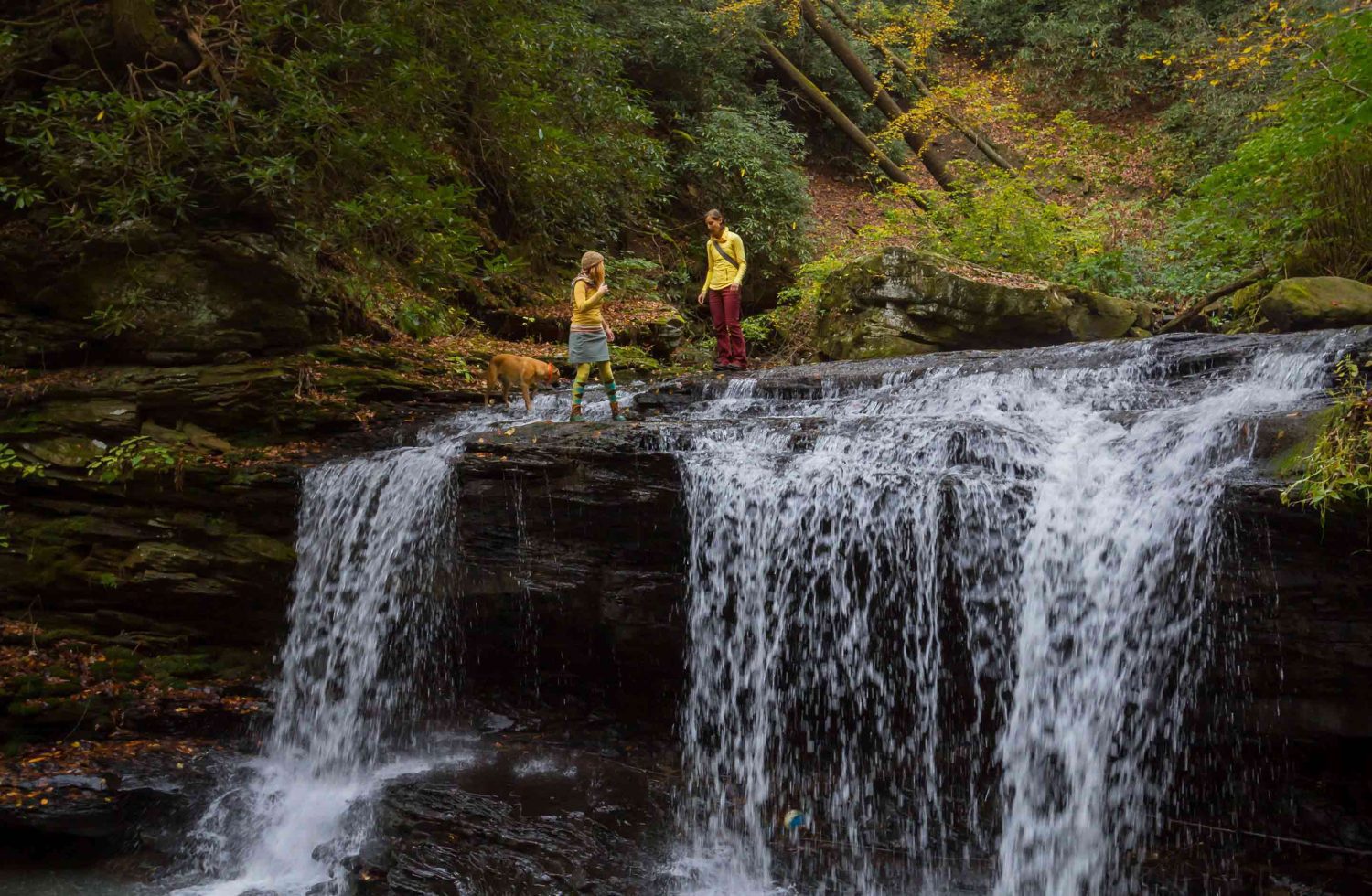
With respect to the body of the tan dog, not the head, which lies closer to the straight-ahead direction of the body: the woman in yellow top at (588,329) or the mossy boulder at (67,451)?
the woman in yellow top

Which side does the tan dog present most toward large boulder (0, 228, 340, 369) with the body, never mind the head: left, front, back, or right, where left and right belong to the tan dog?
back

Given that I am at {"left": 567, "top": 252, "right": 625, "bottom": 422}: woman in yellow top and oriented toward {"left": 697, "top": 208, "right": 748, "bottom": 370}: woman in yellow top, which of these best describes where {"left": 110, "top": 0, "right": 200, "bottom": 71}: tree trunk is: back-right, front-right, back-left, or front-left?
back-left

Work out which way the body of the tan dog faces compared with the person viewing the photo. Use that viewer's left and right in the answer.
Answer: facing to the right of the viewer

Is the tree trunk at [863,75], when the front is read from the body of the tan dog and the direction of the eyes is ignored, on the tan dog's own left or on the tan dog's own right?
on the tan dog's own left

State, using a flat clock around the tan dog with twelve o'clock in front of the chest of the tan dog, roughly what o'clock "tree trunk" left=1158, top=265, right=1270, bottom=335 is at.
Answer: The tree trunk is roughly at 12 o'clock from the tan dog.

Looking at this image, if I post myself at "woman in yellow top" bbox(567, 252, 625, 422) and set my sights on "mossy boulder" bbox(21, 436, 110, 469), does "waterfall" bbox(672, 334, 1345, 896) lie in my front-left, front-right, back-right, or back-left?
back-left

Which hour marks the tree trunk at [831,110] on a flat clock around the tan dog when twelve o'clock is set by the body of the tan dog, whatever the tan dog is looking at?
The tree trunk is roughly at 10 o'clock from the tan dog.

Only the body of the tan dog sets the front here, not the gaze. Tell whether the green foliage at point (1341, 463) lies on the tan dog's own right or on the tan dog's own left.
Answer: on the tan dog's own right

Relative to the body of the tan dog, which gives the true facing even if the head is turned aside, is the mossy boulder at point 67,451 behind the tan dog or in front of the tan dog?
behind

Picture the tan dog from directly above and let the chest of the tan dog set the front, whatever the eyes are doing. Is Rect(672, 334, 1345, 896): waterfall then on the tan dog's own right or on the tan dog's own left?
on the tan dog's own right

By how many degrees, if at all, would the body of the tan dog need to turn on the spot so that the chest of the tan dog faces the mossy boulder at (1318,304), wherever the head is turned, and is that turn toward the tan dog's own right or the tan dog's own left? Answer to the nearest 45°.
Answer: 0° — it already faces it
